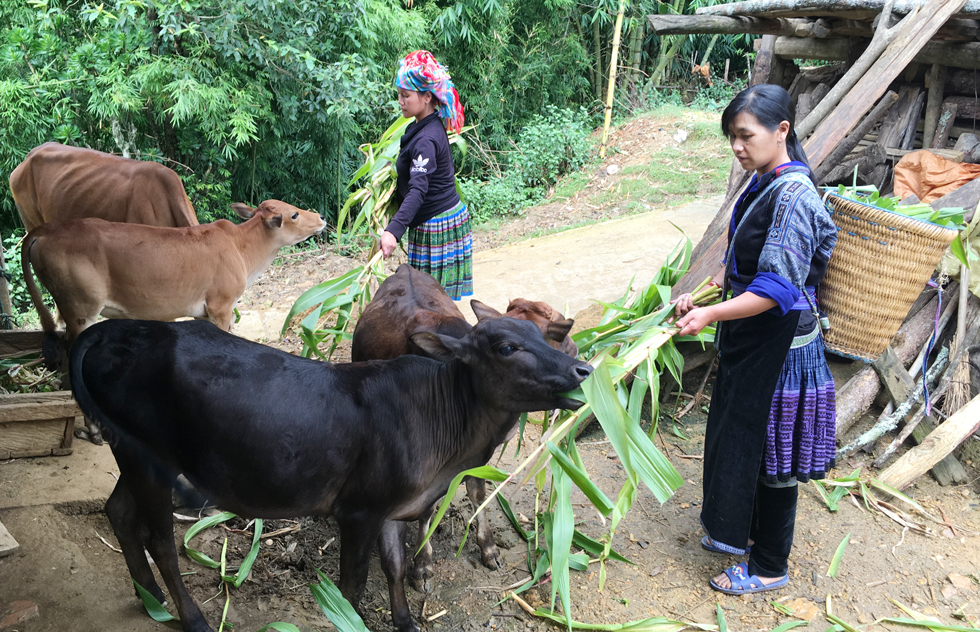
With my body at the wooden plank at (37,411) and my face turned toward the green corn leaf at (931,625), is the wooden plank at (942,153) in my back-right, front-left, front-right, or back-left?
front-left

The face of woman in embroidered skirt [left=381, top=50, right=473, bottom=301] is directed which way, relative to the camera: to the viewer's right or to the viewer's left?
to the viewer's left

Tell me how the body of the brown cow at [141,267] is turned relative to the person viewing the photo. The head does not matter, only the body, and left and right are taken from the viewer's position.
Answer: facing to the right of the viewer

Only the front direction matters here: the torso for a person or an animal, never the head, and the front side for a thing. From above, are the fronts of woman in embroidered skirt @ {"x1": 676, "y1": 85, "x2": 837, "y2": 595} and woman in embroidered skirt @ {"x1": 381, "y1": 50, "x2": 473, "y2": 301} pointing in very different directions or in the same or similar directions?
same or similar directions

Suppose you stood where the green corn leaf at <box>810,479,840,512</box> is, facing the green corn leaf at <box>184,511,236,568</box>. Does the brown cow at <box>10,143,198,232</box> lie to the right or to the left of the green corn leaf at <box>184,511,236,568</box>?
right

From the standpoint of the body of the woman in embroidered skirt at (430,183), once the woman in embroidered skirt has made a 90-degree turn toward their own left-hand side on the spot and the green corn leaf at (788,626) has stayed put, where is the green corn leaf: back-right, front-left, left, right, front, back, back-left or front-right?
front-left

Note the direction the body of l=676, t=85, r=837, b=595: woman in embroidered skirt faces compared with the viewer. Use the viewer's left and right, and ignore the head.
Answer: facing to the left of the viewer

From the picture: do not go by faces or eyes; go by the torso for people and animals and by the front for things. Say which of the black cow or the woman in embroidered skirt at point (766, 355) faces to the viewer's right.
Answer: the black cow

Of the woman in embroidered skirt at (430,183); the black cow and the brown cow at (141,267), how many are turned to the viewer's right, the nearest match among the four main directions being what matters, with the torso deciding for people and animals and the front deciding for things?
2

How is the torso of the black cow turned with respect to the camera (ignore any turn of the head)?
to the viewer's right

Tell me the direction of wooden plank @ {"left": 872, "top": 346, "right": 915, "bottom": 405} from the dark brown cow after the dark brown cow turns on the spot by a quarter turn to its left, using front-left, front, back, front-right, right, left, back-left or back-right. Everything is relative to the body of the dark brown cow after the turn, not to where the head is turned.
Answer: front-right

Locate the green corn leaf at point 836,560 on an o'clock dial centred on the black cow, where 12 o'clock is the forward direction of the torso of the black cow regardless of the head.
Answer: The green corn leaf is roughly at 12 o'clock from the black cow.

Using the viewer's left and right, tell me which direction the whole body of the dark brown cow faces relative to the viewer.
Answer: facing the viewer and to the right of the viewer

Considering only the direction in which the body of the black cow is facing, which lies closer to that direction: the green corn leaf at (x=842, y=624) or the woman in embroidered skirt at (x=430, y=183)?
the green corn leaf

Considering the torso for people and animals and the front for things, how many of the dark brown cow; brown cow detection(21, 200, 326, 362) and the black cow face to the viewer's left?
0
